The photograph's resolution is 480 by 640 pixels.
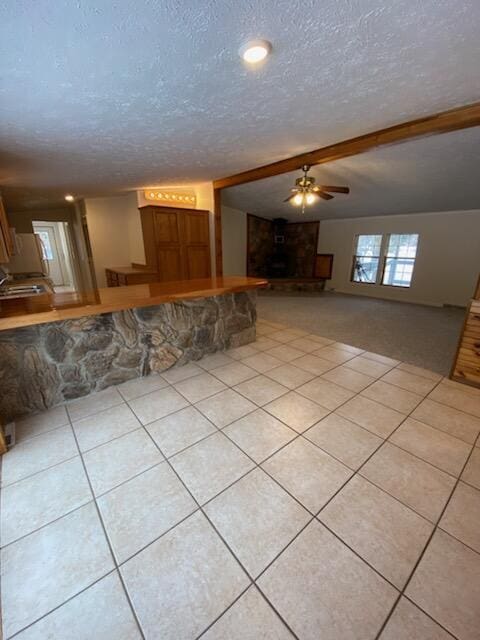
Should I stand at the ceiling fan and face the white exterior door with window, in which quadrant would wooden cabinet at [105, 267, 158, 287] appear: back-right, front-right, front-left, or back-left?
front-left

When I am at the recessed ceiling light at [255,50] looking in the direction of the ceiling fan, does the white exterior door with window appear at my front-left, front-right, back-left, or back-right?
front-left

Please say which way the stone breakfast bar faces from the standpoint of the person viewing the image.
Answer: facing the viewer and to the right of the viewer

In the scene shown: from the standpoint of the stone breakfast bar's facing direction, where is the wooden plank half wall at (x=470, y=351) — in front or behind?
in front

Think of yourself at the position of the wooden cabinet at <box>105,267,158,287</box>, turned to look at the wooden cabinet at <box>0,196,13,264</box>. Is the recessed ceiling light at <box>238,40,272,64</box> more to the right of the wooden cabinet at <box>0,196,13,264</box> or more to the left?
left

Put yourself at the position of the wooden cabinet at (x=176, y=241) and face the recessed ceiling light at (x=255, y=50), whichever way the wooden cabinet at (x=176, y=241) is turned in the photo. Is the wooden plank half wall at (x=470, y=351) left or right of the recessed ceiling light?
left

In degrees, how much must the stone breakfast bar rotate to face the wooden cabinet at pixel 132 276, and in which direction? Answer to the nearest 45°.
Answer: approximately 135° to its left
